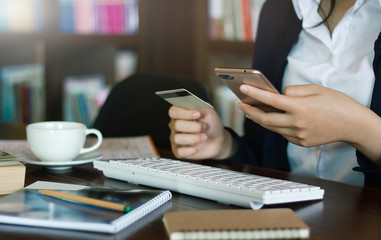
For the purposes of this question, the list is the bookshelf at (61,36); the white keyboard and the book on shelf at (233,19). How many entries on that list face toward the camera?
2

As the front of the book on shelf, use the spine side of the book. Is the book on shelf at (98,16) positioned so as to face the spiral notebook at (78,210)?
yes

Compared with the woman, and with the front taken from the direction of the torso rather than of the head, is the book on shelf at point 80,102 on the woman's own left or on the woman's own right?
on the woman's own right

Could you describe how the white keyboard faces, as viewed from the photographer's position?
facing away from the viewer and to the right of the viewer

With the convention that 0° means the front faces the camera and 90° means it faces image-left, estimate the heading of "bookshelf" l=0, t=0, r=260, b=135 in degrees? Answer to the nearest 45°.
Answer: approximately 0°

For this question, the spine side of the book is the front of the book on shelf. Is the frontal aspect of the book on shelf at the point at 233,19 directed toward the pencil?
yes
